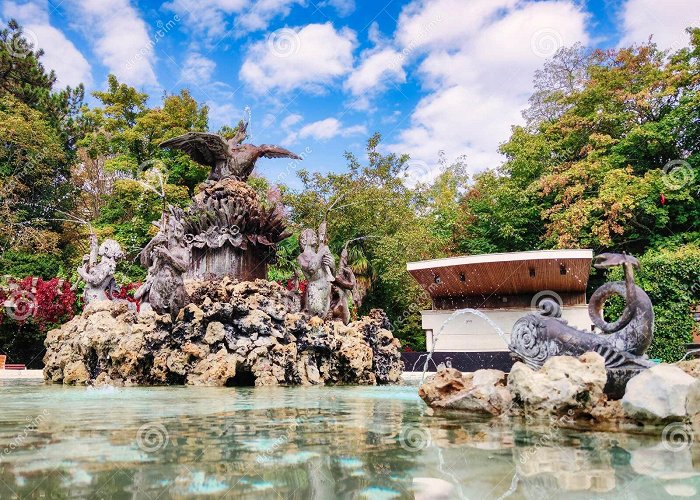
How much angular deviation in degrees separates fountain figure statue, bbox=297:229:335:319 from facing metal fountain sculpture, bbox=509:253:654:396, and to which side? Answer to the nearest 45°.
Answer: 0° — it already faces it

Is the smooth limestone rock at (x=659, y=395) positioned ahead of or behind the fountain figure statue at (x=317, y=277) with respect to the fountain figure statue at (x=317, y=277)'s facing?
ahead

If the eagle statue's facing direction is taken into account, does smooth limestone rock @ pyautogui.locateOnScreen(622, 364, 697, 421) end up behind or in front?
in front

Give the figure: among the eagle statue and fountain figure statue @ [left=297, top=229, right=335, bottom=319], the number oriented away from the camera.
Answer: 0

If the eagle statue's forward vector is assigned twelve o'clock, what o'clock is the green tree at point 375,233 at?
The green tree is roughly at 9 o'clock from the eagle statue.

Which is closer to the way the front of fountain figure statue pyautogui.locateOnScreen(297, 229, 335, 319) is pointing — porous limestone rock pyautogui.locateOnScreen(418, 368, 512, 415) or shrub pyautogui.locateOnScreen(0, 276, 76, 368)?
the porous limestone rock

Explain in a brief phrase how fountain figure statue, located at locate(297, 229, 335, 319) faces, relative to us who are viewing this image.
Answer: facing the viewer and to the right of the viewer

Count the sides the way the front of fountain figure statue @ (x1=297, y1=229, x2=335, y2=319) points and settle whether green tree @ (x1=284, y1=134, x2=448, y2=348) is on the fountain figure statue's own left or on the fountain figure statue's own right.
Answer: on the fountain figure statue's own left

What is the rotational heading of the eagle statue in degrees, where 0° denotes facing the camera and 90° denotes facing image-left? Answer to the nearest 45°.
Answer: approximately 315°
